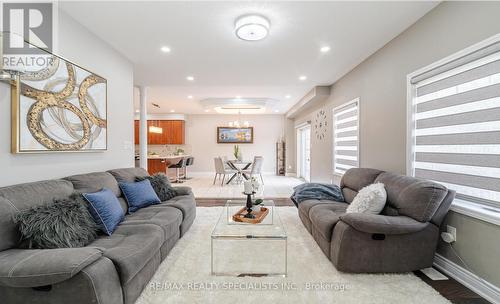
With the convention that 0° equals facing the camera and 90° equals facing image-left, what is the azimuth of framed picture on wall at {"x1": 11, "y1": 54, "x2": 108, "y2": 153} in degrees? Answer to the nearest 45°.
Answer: approximately 315°

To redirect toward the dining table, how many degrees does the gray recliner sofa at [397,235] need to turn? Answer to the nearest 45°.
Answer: approximately 90° to its right

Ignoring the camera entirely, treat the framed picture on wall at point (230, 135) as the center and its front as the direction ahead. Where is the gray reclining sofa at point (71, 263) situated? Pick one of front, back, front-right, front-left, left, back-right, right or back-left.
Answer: front

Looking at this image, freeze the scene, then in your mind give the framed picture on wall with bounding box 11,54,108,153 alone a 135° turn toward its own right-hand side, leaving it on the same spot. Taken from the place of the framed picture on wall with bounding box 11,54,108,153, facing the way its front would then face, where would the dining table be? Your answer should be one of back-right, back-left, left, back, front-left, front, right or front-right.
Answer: back-right

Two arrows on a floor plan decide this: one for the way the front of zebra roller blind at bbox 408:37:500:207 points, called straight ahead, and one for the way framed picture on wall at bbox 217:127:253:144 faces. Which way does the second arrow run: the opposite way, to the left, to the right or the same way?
to the left

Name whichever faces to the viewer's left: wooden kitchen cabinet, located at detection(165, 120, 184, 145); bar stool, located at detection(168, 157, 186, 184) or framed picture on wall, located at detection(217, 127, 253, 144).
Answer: the bar stool

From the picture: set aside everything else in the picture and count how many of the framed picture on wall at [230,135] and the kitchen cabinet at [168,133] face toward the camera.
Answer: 2

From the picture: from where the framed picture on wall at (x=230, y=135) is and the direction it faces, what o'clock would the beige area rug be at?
The beige area rug is roughly at 12 o'clock from the framed picture on wall.

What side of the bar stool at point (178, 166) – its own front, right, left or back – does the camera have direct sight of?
left

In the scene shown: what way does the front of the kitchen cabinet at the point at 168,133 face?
toward the camera

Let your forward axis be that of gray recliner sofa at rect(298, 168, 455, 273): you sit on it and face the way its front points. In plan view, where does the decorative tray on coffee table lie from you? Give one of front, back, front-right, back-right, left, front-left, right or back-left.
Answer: front-right

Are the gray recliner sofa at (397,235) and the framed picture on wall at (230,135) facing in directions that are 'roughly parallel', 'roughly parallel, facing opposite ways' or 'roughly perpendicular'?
roughly perpendicular

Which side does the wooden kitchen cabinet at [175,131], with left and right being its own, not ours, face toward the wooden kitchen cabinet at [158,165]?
front

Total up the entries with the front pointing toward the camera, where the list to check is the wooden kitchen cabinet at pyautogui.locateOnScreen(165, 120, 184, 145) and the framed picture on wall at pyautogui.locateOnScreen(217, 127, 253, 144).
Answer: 2

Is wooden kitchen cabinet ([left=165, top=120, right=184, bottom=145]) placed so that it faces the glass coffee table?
yes

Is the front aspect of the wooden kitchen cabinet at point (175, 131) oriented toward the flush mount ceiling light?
yes

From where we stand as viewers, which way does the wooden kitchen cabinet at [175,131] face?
facing the viewer

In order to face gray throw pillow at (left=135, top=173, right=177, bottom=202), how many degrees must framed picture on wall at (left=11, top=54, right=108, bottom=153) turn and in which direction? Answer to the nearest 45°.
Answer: approximately 45° to its left
